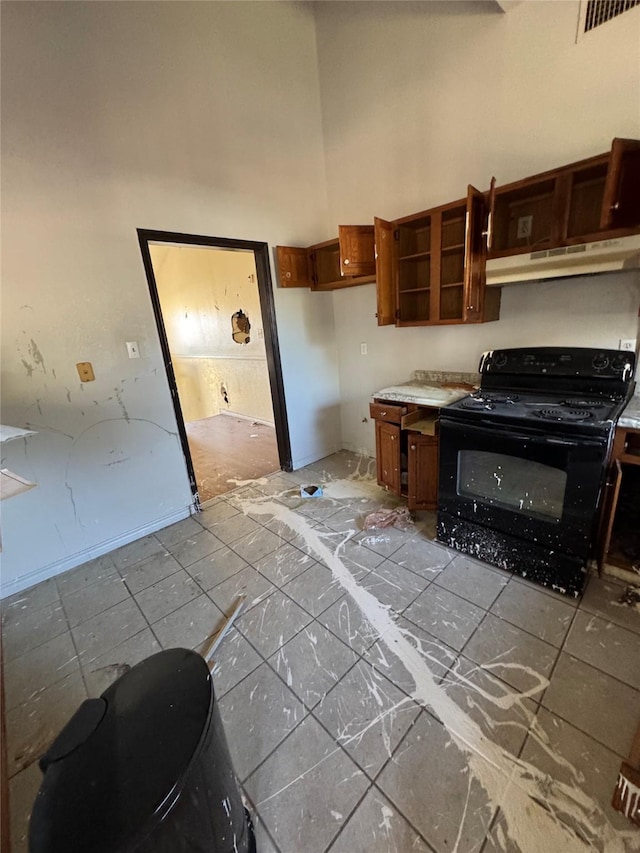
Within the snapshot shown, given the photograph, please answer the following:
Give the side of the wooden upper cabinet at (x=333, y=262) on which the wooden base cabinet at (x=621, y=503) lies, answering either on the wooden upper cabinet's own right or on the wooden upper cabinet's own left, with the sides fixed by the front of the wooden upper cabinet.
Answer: on the wooden upper cabinet's own left

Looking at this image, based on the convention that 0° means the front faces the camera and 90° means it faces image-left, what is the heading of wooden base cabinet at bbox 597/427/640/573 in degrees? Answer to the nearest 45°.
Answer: approximately 0°

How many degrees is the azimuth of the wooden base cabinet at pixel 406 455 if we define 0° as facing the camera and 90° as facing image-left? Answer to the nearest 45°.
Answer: approximately 45°

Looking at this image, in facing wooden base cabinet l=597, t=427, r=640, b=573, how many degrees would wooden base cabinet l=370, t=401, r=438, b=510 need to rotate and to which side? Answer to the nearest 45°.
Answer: approximately 90° to its left

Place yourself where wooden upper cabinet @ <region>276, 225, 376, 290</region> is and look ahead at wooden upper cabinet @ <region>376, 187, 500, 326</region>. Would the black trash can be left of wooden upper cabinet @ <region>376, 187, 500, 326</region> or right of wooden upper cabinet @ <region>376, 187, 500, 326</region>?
right

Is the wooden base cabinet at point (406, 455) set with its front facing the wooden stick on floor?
yes

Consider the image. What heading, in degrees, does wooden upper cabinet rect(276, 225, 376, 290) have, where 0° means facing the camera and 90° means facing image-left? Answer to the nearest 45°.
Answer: approximately 45°
